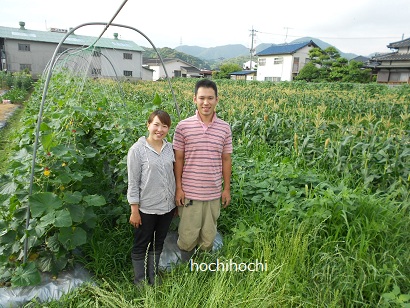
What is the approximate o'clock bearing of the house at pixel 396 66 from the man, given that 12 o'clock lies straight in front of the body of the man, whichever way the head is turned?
The house is roughly at 7 o'clock from the man.

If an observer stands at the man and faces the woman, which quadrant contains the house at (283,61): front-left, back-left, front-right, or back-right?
back-right

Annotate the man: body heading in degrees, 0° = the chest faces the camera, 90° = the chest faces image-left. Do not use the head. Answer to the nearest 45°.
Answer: approximately 0°

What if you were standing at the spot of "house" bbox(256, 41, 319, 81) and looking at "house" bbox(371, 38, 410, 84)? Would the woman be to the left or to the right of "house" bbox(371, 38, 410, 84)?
right

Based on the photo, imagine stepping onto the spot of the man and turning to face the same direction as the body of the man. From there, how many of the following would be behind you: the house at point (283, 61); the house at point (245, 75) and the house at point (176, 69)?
3

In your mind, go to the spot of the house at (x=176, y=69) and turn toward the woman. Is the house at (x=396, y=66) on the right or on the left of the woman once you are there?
left

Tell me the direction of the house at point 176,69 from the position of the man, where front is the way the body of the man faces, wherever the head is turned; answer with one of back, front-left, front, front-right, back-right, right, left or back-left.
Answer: back

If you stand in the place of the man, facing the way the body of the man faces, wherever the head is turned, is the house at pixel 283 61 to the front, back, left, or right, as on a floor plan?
back

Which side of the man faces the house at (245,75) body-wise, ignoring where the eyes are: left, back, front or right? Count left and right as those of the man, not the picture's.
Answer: back
